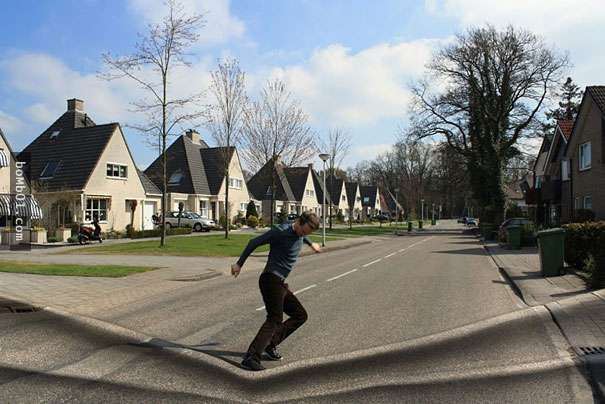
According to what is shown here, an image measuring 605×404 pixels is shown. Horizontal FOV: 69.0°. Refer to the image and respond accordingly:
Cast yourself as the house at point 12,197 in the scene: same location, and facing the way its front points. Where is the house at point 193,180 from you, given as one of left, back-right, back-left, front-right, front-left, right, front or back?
left

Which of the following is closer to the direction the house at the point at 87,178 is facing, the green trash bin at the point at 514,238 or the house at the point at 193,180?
the green trash bin

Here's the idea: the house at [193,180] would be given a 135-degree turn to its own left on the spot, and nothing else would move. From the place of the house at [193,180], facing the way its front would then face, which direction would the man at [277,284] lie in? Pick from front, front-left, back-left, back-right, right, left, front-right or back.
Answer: back

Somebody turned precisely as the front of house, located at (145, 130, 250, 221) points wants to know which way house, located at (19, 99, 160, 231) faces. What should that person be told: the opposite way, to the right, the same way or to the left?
the same way

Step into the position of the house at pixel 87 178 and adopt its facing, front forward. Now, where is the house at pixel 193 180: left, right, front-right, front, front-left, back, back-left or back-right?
left

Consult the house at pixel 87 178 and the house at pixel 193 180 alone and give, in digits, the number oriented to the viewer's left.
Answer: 0

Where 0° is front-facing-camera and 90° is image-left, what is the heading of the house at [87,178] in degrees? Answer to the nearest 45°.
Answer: approximately 315°

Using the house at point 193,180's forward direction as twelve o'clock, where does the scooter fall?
The scooter is roughly at 2 o'clock from the house.

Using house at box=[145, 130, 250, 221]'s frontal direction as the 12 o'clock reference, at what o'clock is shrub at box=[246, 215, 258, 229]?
The shrub is roughly at 11 o'clock from the house.

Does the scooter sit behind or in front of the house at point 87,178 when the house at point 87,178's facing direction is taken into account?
in front

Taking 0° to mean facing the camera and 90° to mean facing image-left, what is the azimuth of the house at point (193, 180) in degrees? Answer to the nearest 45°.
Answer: approximately 315°

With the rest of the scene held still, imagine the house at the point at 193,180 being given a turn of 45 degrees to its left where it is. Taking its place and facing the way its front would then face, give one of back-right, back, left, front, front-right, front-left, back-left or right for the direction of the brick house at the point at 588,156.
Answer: front-right

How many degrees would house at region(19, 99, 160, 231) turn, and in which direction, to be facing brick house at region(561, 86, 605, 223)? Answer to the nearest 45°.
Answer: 0° — it already faces it

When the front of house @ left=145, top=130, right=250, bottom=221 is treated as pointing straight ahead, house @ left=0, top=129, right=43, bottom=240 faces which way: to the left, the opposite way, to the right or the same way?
the same way

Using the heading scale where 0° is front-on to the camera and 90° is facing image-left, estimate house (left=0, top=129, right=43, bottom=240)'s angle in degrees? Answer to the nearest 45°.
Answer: approximately 315°

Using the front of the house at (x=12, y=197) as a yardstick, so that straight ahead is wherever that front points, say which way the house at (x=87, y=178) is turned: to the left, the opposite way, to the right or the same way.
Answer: the same way
